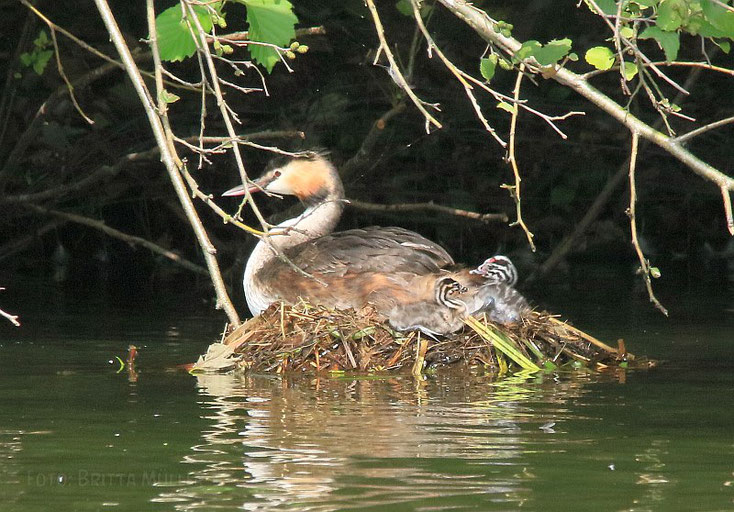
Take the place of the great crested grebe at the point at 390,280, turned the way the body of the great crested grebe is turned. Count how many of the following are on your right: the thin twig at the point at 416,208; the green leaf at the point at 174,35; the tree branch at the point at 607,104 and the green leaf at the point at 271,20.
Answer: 1

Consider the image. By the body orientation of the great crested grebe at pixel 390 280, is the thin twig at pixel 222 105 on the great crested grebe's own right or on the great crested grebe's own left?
on the great crested grebe's own left

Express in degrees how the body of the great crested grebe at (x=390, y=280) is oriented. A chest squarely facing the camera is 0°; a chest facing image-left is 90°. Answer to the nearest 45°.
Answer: approximately 90°
